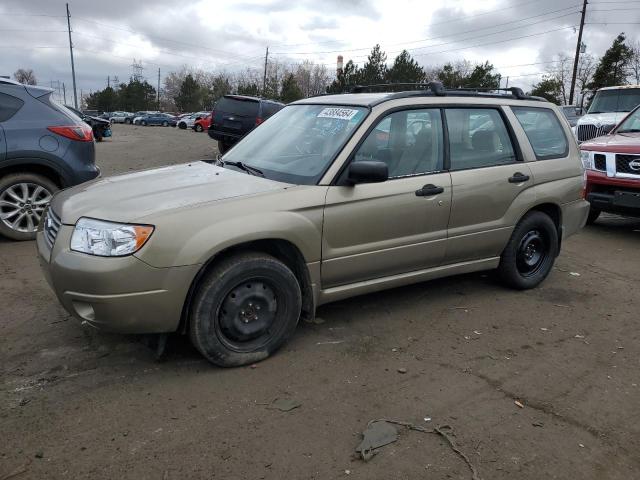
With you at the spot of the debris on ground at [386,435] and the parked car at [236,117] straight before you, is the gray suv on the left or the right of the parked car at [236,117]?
left

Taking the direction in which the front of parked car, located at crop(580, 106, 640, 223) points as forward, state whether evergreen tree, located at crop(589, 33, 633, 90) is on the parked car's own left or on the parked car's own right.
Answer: on the parked car's own right

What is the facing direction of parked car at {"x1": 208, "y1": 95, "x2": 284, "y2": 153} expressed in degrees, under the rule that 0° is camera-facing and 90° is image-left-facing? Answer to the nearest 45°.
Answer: approximately 225°

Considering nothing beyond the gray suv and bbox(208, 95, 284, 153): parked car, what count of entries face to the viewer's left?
1

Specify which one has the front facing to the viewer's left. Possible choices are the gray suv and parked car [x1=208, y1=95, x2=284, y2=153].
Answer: the gray suv

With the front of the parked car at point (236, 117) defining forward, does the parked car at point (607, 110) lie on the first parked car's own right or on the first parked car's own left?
on the first parked car's own right

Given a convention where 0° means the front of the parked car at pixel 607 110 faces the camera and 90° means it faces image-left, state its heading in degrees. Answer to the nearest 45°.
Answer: approximately 45°

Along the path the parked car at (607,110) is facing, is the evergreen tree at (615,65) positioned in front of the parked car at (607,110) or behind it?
behind

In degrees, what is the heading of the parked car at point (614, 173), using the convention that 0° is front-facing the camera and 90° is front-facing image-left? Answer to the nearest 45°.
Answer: approximately 45°

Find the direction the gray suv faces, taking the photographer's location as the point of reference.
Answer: facing to the left of the viewer

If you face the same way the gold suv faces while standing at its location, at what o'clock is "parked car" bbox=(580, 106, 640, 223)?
The parked car is roughly at 6 o'clock from the gold suv.

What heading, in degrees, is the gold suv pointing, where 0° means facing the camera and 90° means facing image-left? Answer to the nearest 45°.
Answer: approximately 45°

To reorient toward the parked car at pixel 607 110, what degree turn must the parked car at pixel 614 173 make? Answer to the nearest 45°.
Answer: approximately 135° to its right
